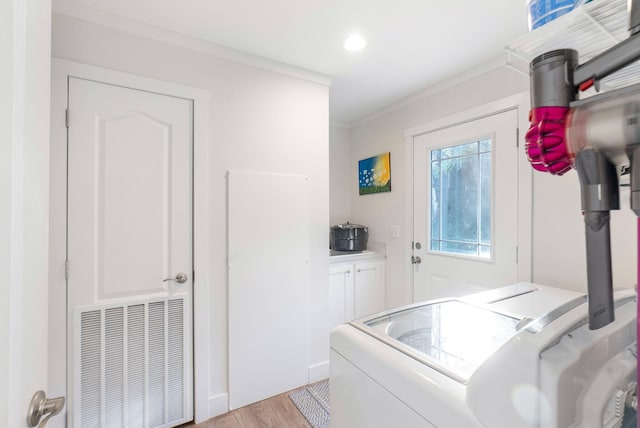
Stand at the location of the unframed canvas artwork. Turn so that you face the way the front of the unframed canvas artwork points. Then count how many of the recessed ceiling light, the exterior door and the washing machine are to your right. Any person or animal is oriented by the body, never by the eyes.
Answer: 0

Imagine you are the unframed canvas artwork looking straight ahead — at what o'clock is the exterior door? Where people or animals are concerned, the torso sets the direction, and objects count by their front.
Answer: The exterior door is roughly at 9 o'clock from the unframed canvas artwork.

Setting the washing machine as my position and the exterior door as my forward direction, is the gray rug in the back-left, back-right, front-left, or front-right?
front-left

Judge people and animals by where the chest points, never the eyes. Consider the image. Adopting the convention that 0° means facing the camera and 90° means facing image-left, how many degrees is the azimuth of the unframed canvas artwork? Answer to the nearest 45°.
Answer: approximately 45°

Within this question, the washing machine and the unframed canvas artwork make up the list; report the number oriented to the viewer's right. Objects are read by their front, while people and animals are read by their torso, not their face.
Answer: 0

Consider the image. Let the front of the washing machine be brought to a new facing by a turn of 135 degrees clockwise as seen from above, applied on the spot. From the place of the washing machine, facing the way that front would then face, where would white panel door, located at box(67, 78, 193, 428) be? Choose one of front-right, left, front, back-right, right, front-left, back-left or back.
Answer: back

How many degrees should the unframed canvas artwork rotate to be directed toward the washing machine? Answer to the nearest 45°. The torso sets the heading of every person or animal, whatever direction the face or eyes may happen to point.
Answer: approximately 45° to its left

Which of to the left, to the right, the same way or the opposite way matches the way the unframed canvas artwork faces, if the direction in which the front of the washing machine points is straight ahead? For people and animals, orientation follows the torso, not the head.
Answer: to the left

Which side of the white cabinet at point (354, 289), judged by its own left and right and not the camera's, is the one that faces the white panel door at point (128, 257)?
right

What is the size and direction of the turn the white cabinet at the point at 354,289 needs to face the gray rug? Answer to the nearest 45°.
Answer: approximately 45° to its right

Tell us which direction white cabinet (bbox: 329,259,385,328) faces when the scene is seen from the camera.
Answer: facing the viewer and to the right of the viewer

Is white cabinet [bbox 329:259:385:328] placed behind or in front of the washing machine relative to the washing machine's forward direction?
in front

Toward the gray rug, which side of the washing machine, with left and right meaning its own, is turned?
front

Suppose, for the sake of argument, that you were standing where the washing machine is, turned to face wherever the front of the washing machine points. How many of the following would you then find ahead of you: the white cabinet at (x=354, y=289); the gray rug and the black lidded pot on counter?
3

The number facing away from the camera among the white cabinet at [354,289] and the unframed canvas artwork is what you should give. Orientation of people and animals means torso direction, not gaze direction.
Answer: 0
